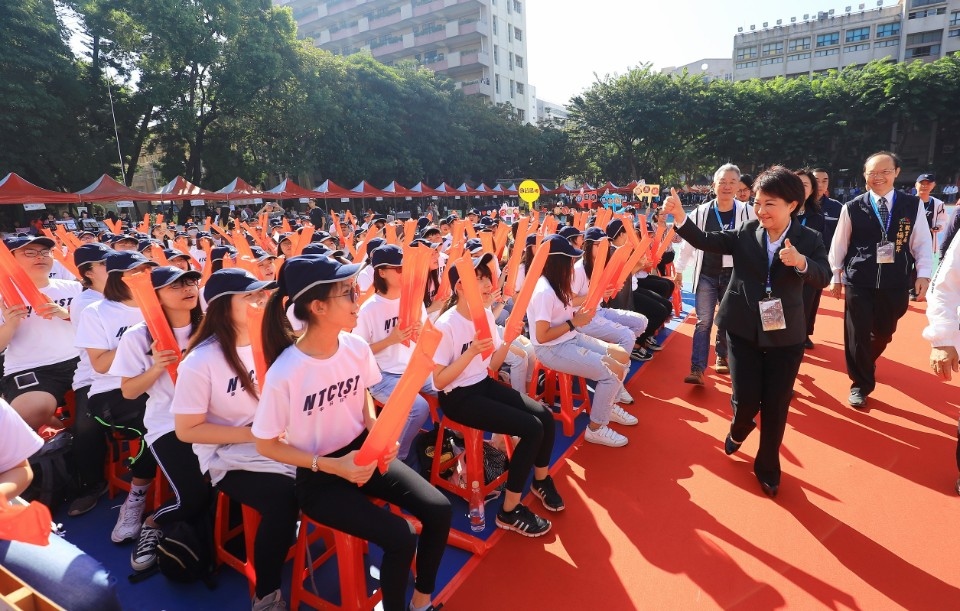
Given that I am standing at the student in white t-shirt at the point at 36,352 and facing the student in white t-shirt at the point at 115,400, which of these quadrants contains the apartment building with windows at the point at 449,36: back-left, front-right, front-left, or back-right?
back-left

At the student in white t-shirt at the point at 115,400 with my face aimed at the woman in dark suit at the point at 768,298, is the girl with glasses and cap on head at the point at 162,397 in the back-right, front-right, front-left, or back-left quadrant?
front-right

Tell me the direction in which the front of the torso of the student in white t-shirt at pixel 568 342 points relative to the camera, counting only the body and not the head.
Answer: to the viewer's right

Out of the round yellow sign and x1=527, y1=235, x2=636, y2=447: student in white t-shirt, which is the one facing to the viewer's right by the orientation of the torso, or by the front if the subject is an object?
the student in white t-shirt

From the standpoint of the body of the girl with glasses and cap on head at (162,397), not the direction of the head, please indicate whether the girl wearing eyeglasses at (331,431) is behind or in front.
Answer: in front

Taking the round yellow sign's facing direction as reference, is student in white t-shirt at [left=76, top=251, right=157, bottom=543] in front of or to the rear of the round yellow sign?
in front

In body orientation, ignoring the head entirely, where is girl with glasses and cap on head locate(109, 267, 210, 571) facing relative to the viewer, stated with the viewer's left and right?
facing the viewer and to the right of the viewer

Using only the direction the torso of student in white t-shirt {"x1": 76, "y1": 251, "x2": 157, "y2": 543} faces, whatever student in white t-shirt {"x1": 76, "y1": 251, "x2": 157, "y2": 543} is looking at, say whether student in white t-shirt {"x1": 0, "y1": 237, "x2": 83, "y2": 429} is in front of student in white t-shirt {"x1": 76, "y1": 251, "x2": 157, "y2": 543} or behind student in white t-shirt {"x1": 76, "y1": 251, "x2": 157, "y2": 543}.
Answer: behind

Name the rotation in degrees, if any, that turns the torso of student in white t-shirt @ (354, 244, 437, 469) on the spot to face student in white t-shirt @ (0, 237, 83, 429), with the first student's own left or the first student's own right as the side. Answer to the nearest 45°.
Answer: approximately 135° to the first student's own right

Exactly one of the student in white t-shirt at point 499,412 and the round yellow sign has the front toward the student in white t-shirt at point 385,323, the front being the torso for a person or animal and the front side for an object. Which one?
the round yellow sign

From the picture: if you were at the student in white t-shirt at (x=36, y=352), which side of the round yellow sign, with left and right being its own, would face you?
front

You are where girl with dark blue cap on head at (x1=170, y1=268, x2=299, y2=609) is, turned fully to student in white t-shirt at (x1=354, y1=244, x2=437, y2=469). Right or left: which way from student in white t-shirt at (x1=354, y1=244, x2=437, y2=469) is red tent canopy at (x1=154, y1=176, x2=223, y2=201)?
left

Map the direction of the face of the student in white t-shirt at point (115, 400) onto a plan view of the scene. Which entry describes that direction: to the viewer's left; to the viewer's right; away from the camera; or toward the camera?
to the viewer's right

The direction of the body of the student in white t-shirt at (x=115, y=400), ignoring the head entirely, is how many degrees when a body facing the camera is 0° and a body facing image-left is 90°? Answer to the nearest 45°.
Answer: approximately 315°

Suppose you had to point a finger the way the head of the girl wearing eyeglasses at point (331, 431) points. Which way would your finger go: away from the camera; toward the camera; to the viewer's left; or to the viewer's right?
to the viewer's right

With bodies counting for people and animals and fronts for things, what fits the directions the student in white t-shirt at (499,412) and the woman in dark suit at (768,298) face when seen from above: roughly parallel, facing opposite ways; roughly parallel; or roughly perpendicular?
roughly perpendicular

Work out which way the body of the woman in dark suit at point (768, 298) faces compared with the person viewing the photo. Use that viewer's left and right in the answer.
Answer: facing the viewer

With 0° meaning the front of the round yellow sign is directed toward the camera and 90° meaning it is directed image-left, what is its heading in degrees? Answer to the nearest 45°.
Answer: approximately 0°
